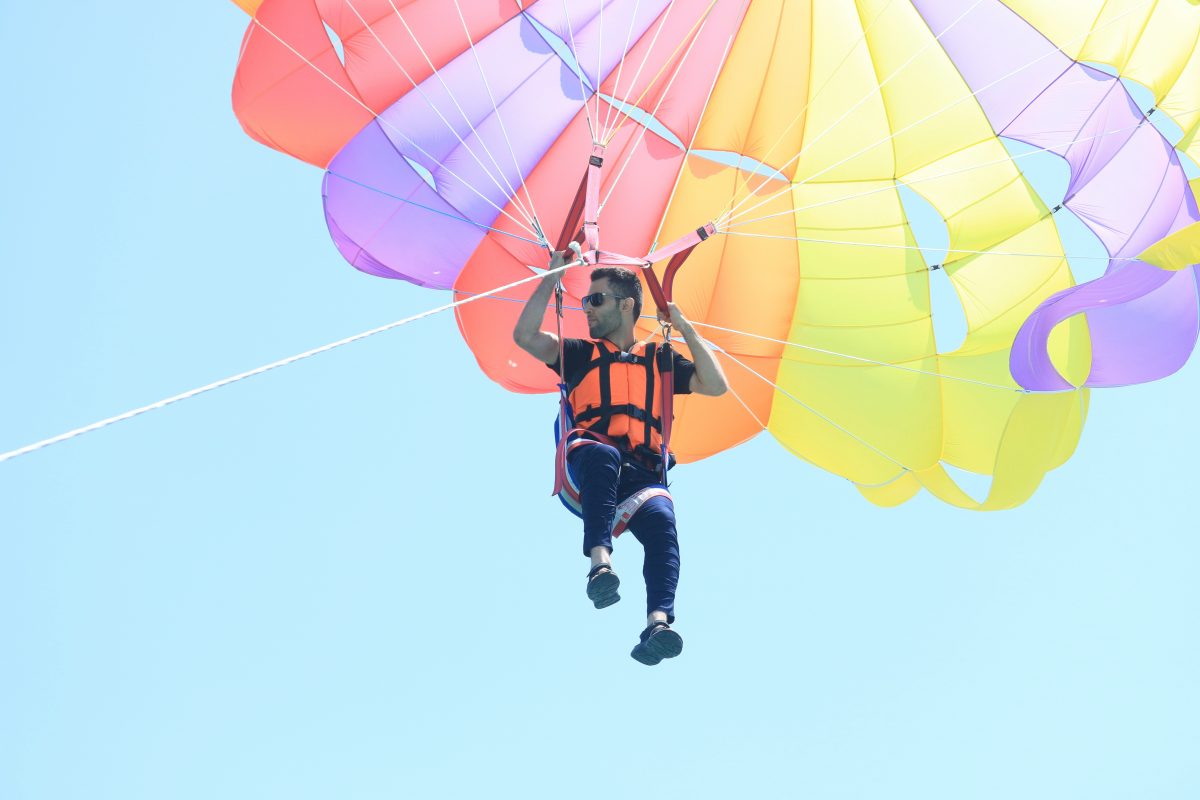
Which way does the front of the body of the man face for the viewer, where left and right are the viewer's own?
facing the viewer
